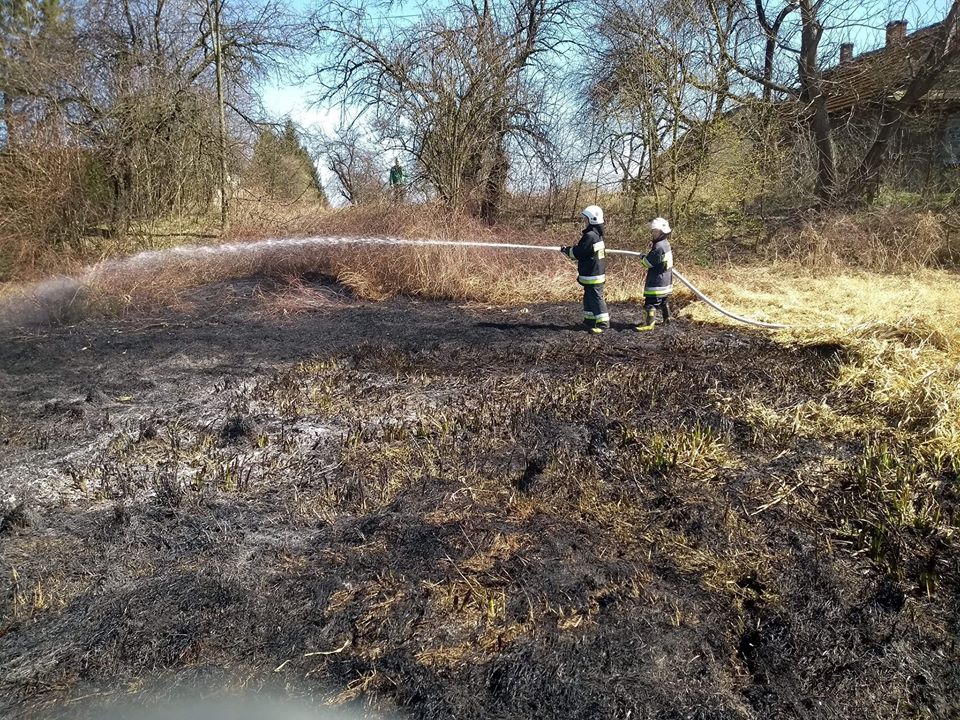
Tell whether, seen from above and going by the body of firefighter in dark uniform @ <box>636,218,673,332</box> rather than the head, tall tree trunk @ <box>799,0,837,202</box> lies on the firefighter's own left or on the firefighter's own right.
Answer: on the firefighter's own right

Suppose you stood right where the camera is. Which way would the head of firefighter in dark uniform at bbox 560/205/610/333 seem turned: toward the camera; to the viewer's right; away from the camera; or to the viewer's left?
to the viewer's left

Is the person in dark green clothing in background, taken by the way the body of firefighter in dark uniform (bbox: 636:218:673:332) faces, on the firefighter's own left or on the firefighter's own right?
on the firefighter's own right

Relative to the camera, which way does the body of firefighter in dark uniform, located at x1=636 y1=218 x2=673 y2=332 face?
to the viewer's left

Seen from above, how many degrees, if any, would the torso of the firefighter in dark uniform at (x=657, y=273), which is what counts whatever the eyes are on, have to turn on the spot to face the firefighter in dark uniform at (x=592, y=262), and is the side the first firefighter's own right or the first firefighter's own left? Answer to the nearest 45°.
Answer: approximately 45° to the first firefighter's own left

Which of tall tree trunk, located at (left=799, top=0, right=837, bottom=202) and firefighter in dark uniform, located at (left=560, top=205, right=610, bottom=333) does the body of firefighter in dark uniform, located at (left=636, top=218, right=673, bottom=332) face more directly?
the firefighter in dark uniform

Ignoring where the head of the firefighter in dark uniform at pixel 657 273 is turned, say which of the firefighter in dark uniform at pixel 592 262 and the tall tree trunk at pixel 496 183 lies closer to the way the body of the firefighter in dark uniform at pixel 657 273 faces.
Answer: the firefighter in dark uniform

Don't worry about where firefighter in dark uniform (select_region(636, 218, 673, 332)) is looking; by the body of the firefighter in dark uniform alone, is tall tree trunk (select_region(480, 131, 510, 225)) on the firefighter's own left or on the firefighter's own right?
on the firefighter's own right

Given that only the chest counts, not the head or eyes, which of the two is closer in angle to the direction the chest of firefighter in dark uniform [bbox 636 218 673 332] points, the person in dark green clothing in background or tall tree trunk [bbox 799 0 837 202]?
the person in dark green clothing in background
